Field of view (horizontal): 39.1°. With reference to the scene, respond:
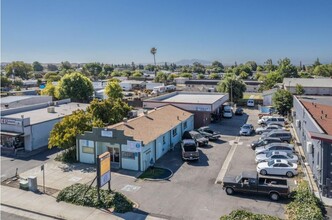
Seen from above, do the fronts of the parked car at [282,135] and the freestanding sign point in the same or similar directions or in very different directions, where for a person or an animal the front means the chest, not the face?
very different directions

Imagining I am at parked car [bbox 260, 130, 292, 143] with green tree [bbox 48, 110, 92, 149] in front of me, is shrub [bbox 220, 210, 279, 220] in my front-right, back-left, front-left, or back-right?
front-left

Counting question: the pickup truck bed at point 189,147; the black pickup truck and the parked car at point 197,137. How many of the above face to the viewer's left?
1

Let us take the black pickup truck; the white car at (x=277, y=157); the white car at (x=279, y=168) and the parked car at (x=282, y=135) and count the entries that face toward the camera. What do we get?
0

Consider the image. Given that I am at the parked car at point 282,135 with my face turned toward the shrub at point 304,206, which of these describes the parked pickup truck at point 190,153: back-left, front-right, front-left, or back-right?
front-right

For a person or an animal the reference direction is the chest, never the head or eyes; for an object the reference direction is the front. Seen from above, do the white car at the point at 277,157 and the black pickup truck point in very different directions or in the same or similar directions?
same or similar directions
